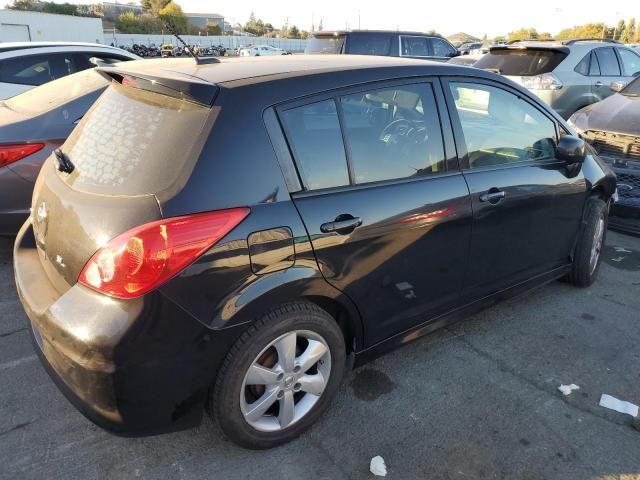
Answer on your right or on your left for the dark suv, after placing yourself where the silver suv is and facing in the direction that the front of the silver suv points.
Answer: on your left

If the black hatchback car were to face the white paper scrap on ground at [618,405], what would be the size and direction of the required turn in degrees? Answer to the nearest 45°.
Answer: approximately 45° to its right

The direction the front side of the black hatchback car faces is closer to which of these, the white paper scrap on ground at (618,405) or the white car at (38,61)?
the white paper scrap on ground

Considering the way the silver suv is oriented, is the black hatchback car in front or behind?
behind

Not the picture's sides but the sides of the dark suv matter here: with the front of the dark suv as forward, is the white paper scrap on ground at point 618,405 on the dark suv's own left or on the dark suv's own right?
on the dark suv's own right

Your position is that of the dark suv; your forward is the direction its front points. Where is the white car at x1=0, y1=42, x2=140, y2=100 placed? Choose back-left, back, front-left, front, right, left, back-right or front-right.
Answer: back

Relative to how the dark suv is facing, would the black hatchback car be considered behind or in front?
behind

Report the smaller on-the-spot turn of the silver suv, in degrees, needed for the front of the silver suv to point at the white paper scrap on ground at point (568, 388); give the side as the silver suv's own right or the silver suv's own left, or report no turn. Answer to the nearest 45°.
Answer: approximately 135° to the silver suv's own right

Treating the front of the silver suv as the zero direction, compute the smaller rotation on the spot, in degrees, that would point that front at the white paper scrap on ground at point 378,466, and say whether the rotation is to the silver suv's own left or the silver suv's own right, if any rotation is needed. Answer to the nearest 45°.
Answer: approximately 135° to the silver suv's own right

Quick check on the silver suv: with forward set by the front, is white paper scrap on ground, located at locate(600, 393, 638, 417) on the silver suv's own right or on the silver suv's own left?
on the silver suv's own right

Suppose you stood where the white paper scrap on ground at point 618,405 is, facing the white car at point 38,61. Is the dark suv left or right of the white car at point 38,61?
right

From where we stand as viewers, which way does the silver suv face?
facing away from the viewer and to the right of the viewer

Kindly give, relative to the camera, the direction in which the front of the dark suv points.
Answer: facing away from the viewer and to the right of the viewer

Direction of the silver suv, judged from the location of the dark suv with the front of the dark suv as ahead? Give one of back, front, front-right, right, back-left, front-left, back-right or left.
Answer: right

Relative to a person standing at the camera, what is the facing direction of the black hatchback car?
facing away from the viewer and to the right of the viewer
